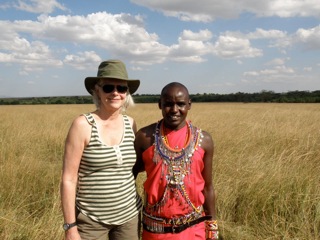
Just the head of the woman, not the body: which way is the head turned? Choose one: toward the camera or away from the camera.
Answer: toward the camera

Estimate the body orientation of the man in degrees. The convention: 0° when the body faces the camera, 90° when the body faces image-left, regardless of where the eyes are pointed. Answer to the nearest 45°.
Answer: approximately 0°

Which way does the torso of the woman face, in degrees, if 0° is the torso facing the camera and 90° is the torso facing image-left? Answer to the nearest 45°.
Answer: approximately 315°

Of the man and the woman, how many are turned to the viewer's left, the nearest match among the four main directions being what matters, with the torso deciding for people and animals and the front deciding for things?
0

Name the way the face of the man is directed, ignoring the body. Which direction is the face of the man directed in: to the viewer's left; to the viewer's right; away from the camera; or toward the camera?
toward the camera
